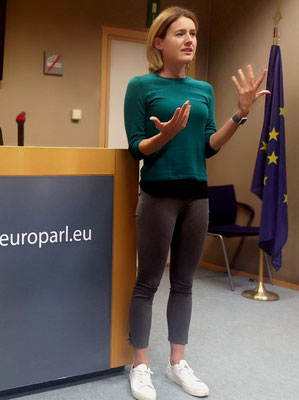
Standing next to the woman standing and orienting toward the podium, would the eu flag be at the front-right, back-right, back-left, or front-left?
back-right

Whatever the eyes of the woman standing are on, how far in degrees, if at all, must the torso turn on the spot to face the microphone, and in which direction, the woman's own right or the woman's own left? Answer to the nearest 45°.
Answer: approximately 135° to the woman's own right

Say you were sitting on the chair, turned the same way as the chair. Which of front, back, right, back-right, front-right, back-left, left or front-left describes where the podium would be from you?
front-right

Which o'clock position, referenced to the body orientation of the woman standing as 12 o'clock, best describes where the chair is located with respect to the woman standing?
The chair is roughly at 8 o'clock from the woman standing.

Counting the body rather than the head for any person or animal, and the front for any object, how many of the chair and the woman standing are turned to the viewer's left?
0

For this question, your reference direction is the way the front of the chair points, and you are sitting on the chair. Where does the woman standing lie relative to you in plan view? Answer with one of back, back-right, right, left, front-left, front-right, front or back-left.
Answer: front-right

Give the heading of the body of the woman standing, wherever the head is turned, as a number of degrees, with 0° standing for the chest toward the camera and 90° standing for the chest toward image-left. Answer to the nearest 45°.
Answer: approximately 315°
